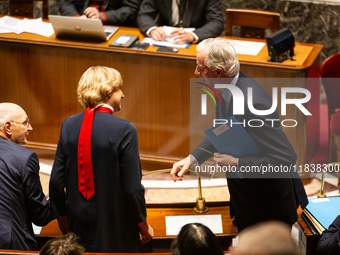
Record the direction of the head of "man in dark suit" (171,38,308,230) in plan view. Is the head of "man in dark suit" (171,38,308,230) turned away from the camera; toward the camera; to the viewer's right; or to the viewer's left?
to the viewer's left

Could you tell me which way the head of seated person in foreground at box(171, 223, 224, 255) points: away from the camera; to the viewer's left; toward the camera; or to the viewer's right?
away from the camera

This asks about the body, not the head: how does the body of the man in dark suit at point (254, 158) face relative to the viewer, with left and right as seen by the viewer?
facing to the left of the viewer

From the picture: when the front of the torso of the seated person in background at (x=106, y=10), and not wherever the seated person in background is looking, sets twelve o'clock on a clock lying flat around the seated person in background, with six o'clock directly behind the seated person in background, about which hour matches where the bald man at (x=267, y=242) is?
The bald man is roughly at 12 o'clock from the seated person in background.

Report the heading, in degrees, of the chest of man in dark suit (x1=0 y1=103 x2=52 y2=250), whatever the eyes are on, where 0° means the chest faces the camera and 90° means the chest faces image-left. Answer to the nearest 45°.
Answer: approximately 225°

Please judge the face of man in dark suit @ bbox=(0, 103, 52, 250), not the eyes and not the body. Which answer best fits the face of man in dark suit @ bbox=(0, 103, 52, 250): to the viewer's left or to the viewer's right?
to the viewer's right

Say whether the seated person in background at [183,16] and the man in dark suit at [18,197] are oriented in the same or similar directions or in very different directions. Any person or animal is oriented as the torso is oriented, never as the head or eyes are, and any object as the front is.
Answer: very different directions
